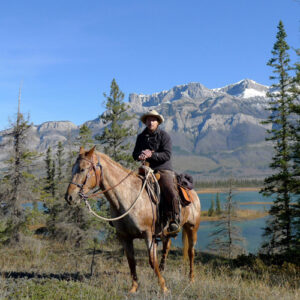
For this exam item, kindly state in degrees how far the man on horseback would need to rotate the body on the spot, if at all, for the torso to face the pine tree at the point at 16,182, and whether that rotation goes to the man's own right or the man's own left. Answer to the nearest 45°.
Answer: approximately 90° to the man's own right

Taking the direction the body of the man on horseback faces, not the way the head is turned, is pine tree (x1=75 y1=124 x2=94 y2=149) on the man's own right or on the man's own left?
on the man's own right

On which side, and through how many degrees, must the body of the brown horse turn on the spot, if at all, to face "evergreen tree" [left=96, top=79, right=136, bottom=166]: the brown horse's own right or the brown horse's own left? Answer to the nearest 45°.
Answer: approximately 135° to the brown horse's own right

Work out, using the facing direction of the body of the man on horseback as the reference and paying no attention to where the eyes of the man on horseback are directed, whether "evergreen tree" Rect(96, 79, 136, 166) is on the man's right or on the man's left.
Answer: on the man's right

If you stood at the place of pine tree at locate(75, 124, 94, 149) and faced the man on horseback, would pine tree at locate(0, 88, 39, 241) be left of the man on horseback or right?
right

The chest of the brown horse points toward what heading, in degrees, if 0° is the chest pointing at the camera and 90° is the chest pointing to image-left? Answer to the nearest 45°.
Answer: approximately 45°

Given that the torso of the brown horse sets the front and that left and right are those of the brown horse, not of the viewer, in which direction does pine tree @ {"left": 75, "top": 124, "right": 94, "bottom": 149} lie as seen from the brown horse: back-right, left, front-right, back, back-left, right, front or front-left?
back-right
